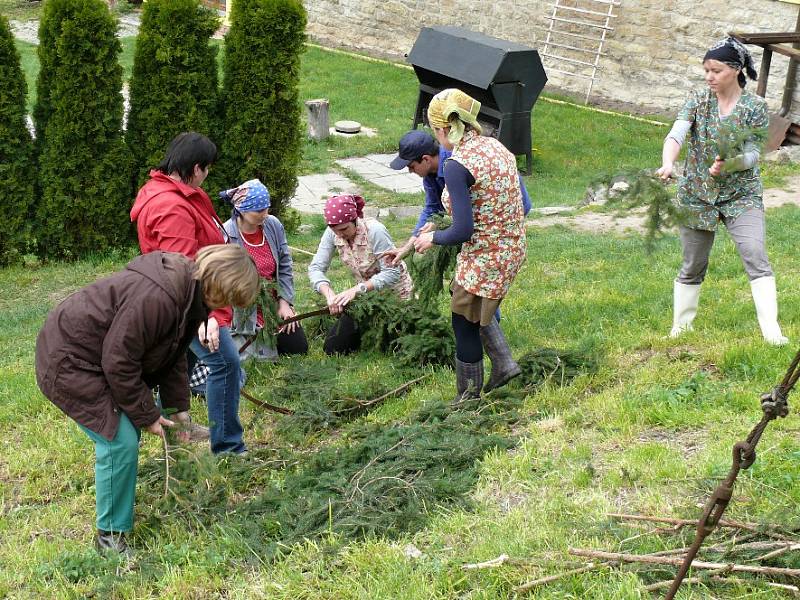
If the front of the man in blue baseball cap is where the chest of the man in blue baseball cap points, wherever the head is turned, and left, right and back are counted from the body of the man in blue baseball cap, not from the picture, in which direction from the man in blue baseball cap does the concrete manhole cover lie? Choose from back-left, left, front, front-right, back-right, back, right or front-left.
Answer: right

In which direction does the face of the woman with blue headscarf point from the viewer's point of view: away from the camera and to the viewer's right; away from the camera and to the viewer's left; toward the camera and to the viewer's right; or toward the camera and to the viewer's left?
toward the camera and to the viewer's right

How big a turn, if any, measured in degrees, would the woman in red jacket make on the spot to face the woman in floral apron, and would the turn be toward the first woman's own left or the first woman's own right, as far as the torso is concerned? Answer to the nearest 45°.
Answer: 0° — they already face them

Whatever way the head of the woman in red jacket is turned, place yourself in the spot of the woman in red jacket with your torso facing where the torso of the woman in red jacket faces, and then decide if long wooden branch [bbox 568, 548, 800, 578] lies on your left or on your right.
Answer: on your right

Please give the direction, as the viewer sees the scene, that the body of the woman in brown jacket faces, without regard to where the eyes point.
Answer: to the viewer's right

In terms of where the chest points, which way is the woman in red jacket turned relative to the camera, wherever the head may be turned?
to the viewer's right

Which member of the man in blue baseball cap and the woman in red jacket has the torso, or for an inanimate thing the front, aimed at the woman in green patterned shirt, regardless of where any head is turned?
the woman in red jacket
